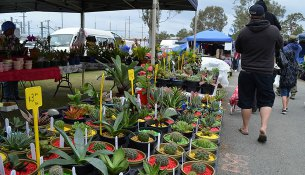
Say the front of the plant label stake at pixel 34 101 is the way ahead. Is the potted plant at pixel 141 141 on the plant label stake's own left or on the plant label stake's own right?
on the plant label stake's own left

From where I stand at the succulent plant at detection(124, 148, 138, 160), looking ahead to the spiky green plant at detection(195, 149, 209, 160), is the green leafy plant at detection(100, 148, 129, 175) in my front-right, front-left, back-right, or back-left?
back-right

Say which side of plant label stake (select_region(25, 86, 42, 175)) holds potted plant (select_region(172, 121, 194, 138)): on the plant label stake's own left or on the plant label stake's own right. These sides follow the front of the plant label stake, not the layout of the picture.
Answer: on the plant label stake's own left

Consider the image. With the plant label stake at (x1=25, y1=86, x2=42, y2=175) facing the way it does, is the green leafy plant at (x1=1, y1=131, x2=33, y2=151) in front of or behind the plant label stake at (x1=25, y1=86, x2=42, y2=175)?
behind

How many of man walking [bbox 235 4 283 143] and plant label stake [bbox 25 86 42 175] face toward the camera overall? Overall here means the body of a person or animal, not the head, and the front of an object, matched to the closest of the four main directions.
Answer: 1

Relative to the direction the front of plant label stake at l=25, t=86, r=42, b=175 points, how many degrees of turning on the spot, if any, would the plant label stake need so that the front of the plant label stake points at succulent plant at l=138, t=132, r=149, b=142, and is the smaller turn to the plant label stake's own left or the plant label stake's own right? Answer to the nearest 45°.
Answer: approximately 135° to the plant label stake's own left

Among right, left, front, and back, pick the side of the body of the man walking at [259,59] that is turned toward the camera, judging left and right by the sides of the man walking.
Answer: back

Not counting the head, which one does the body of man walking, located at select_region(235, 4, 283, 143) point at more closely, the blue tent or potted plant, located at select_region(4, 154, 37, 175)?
the blue tent

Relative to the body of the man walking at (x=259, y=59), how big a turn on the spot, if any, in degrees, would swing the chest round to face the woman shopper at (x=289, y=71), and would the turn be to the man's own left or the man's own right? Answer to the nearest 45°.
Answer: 0° — they already face them

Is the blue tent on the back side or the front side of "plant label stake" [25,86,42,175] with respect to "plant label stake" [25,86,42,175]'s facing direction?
on the back side
